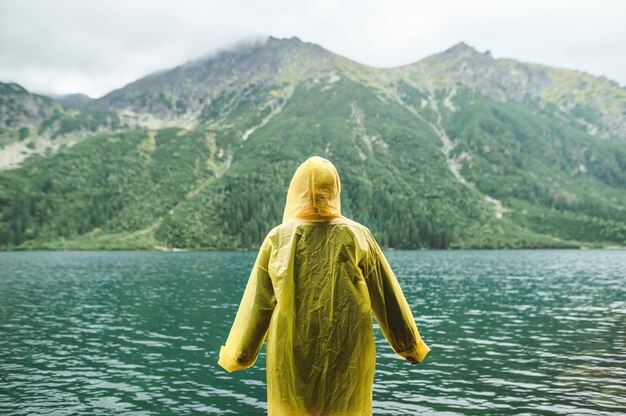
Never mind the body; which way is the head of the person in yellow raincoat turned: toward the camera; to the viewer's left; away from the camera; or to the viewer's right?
away from the camera

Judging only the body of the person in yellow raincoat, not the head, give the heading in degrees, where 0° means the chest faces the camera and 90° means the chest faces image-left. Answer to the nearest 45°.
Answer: approximately 180°
